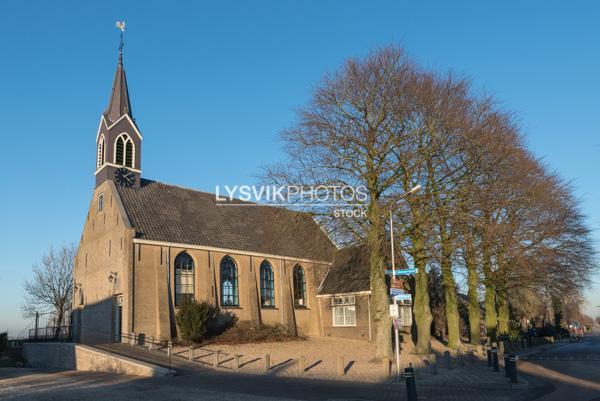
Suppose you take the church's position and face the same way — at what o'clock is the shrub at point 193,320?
The shrub is roughly at 10 o'clock from the church.

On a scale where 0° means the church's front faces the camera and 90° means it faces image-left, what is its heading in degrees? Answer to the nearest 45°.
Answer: approximately 45°

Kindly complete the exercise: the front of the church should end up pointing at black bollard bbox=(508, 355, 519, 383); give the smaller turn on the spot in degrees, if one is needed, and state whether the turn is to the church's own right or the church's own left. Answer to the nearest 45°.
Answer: approximately 90° to the church's own left
